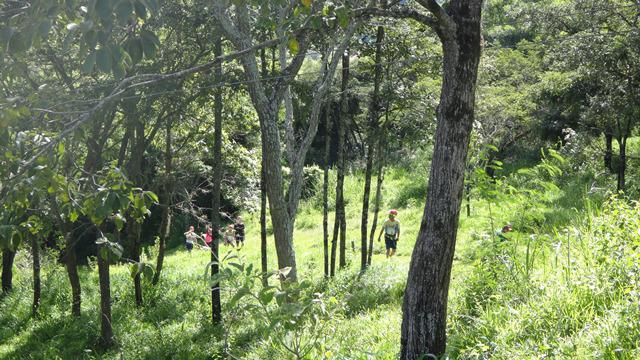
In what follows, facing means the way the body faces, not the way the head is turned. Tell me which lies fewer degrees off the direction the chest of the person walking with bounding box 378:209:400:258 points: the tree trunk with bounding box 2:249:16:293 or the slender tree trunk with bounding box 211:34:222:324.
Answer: the slender tree trunk

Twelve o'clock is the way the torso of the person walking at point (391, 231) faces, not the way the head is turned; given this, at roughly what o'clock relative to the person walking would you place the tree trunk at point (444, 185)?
The tree trunk is roughly at 12 o'clock from the person walking.

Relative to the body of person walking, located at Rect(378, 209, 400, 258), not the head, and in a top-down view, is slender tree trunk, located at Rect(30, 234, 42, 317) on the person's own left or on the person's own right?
on the person's own right

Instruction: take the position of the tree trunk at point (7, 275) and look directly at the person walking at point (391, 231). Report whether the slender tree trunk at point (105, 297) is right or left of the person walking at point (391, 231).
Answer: right

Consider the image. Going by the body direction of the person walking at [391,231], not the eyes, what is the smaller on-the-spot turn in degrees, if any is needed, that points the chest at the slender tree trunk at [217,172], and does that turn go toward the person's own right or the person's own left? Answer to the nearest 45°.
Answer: approximately 45° to the person's own right

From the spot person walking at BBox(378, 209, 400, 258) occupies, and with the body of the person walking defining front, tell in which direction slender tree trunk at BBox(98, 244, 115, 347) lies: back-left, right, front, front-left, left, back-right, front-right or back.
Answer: front-right

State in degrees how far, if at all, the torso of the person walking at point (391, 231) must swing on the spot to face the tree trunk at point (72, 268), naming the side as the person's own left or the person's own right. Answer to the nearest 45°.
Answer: approximately 45° to the person's own right

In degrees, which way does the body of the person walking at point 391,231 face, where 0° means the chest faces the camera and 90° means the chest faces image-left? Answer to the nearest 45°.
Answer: approximately 0°

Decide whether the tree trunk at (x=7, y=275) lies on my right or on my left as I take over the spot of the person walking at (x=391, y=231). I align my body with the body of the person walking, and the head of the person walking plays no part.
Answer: on my right

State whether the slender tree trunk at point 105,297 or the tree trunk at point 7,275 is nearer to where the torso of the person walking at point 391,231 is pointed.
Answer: the slender tree trunk
